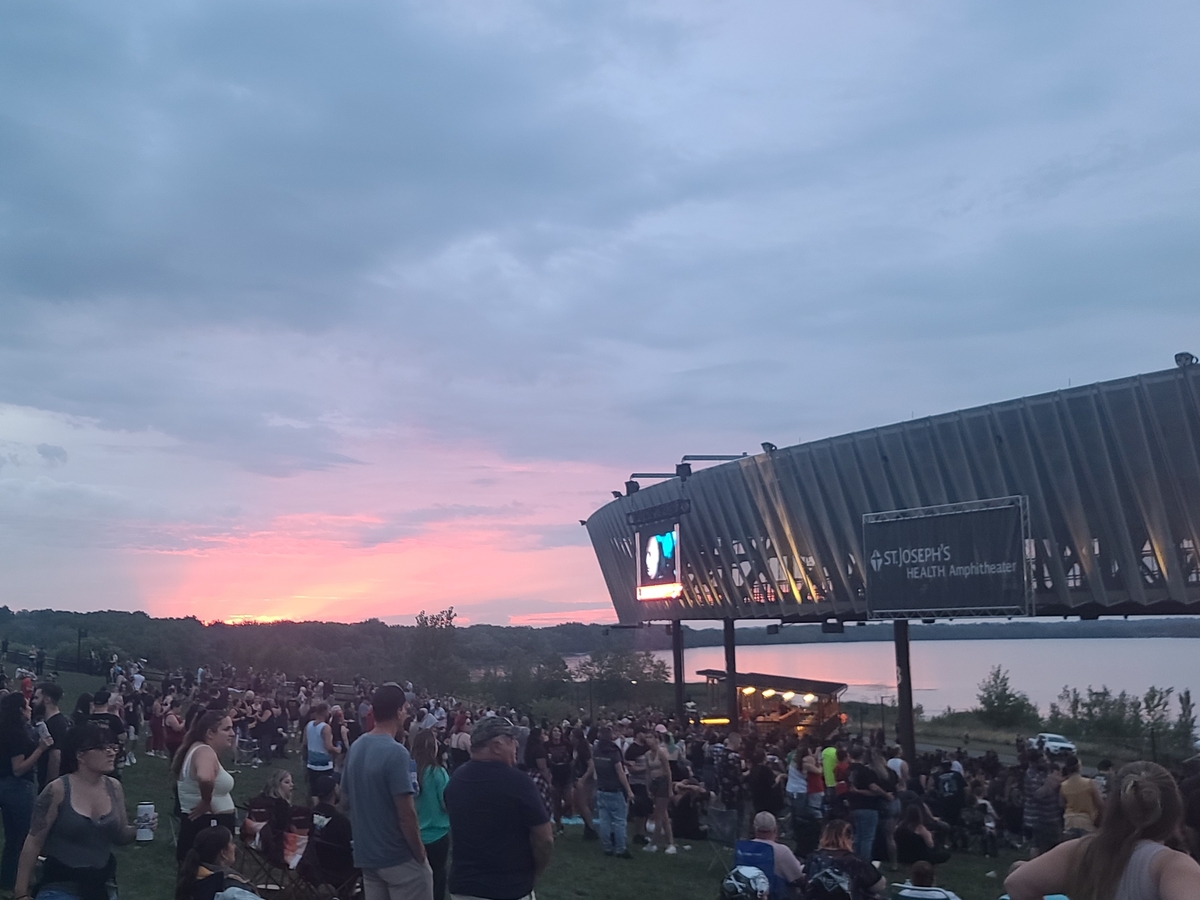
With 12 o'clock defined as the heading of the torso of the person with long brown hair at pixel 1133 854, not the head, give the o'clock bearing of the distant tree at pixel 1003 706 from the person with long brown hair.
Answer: The distant tree is roughly at 12 o'clock from the person with long brown hair.

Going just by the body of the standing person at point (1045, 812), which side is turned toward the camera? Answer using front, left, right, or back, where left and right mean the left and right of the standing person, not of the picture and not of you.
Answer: back

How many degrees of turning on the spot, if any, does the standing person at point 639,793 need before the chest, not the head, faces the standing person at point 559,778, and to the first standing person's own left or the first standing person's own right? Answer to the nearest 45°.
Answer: approximately 135° to the first standing person's own left

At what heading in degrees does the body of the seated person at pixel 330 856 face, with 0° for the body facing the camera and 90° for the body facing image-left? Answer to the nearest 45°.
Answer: approximately 225°

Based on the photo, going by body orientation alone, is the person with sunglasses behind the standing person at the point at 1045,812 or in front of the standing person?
behind

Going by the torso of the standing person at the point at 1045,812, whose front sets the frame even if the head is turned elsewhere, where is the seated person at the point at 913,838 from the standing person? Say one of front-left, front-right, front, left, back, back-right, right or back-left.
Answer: back-left

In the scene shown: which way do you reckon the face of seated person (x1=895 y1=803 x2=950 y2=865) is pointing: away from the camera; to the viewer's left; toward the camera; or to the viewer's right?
away from the camera

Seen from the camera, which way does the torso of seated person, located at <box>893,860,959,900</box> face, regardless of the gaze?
away from the camera
